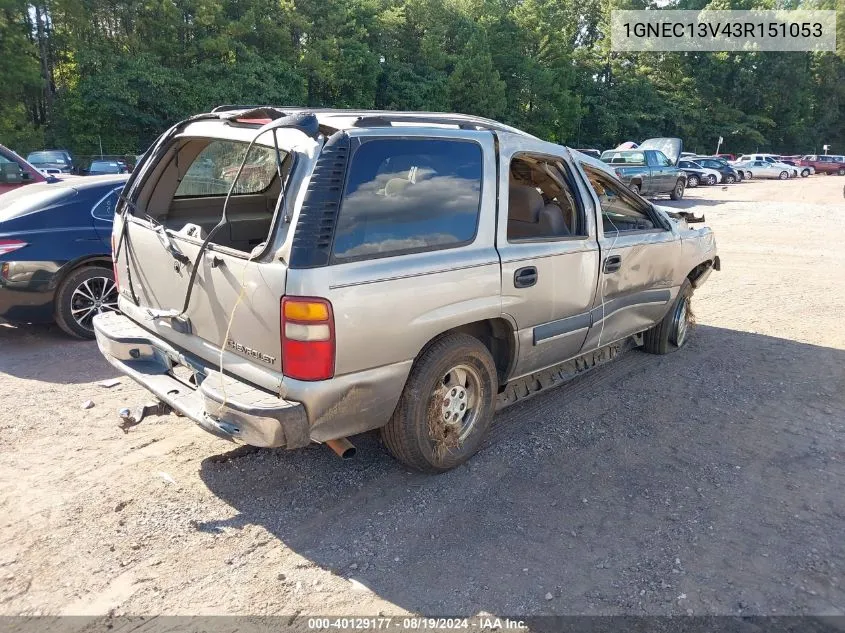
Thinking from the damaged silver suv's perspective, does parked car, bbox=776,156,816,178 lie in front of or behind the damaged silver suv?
in front

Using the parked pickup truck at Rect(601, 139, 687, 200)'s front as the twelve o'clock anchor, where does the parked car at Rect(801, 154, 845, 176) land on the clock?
the parked car at Rect(801, 154, 845, 176) is roughly at 11 o'clock from the parked pickup truck at Rect(601, 139, 687, 200).

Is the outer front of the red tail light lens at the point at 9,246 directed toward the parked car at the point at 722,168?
no

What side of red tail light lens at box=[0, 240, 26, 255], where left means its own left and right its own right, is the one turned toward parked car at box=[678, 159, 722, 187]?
back

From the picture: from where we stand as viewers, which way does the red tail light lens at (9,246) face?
facing the viewer and to the left of the viewer

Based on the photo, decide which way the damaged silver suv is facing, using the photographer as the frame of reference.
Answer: facing away from the viewer and to the right of the viewer

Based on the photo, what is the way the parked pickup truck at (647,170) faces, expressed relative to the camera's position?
facing away from the viewer and to the right of the viewer

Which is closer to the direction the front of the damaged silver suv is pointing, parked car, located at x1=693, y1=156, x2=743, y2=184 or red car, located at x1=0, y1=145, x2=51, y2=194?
the parked car

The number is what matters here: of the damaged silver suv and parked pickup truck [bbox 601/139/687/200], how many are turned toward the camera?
0

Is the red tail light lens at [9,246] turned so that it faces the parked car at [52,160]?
no

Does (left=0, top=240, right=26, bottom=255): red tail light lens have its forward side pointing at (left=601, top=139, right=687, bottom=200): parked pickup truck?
no

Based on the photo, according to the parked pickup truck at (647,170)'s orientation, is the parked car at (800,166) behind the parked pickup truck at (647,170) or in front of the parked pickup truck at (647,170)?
in front
